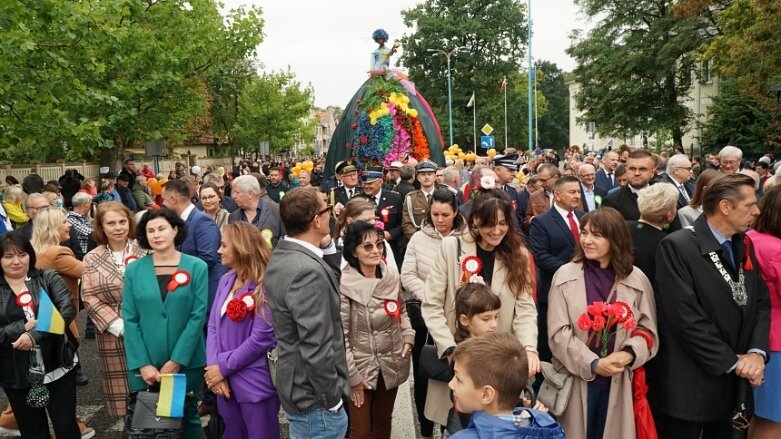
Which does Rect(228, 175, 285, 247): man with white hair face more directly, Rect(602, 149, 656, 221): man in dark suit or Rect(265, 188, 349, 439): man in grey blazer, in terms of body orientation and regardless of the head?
the man in grey blazer

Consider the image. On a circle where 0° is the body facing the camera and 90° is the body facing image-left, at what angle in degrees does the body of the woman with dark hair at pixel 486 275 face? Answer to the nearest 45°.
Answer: approximately 0°

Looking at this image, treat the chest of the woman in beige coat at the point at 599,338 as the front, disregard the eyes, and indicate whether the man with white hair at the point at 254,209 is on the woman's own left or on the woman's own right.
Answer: on the woman's own right

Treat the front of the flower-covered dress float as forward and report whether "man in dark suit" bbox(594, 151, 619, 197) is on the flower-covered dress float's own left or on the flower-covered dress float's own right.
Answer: on the flower-covered dress float's own left

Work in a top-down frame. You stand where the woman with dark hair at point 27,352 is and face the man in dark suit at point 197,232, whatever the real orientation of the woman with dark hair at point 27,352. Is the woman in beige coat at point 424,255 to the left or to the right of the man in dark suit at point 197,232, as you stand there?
right

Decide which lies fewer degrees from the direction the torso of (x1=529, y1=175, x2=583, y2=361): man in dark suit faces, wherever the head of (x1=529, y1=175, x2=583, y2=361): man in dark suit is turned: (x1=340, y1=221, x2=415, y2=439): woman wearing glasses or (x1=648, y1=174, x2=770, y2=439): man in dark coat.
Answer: the man in dark coat

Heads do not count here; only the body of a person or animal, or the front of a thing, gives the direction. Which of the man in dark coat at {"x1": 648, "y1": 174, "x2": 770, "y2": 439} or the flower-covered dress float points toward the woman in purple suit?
the flower-covered dress float

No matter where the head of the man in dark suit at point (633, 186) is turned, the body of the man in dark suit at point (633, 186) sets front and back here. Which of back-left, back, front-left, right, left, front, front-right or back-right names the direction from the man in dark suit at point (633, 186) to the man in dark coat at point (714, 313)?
front

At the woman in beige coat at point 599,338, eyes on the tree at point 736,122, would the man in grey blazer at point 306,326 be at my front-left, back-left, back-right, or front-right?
back-left

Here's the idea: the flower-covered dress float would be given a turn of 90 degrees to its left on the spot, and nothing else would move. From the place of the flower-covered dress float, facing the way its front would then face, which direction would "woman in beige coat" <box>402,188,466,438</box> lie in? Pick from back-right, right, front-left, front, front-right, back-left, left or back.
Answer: right

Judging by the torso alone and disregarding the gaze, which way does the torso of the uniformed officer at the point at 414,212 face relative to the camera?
toward the camera

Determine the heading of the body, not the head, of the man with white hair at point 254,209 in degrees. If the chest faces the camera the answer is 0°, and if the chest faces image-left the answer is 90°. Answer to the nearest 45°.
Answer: approximately 45°

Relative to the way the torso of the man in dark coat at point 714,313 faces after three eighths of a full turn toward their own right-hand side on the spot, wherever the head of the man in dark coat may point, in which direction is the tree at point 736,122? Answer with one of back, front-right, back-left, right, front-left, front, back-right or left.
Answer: right

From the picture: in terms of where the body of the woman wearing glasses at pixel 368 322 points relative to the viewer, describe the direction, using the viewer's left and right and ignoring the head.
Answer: facing the viewer
